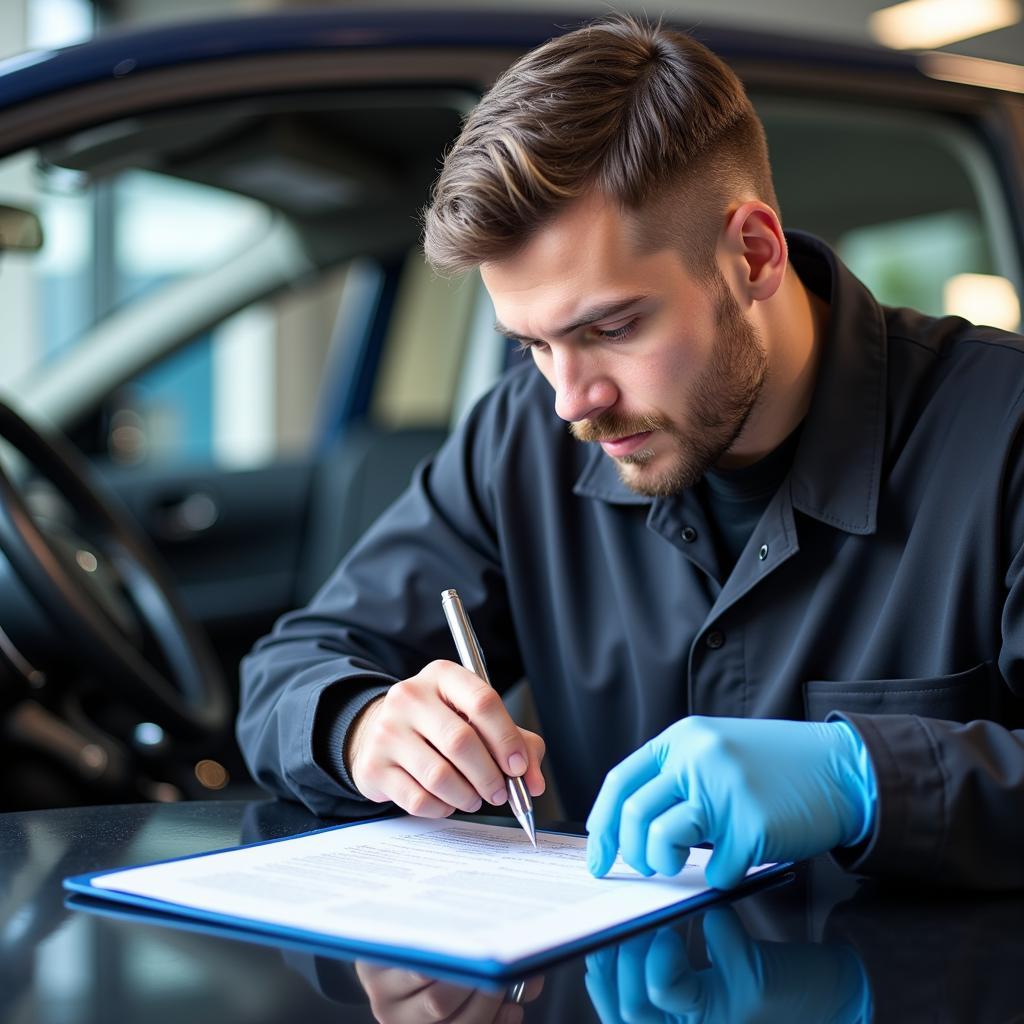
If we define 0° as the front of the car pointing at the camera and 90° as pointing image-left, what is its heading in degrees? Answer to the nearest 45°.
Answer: approximately 90°

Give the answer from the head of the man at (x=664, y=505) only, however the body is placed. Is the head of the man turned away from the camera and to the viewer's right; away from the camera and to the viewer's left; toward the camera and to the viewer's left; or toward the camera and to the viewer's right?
toward the camera and to the viewer's left

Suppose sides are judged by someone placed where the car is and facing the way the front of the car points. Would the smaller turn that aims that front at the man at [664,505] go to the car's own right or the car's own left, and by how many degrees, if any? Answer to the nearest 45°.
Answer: approximately 135° to the car's own left

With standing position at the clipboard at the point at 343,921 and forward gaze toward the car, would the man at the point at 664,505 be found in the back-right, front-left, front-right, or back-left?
front-right

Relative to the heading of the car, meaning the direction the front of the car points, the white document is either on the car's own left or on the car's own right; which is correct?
on the car's own left

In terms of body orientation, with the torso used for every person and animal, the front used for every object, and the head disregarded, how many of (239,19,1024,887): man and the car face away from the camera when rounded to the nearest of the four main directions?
0

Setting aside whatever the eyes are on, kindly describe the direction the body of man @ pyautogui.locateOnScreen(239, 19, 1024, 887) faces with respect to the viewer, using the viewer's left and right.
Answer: facing the viewer and to the left of the viewer
